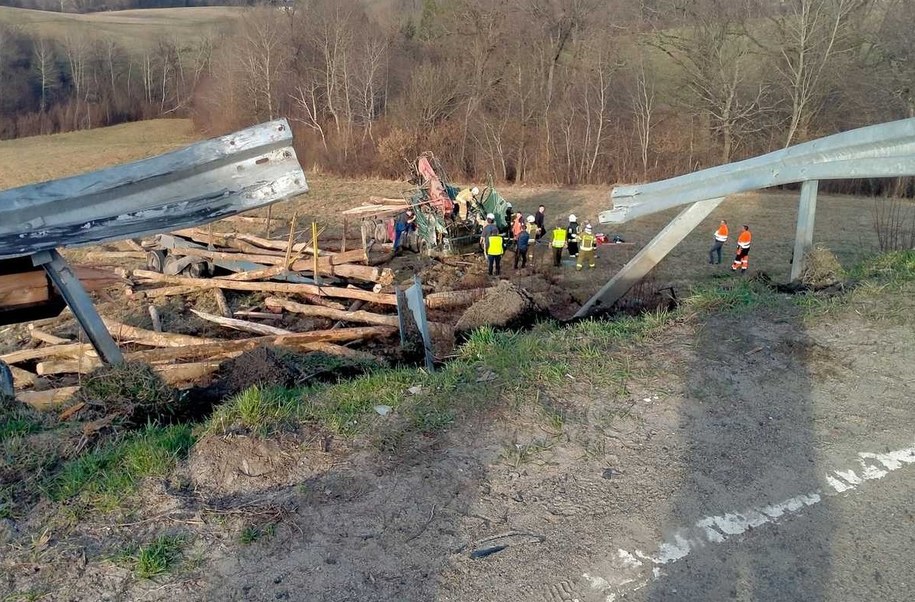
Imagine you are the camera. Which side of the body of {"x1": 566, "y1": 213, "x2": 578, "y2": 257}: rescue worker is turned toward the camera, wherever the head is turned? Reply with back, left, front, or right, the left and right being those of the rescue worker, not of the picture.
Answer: back

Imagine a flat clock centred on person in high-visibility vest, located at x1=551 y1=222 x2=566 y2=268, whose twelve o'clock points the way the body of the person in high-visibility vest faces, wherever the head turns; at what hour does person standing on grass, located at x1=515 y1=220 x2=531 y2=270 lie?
The person standing on grass is roughly at 8 o'clock from the person in high-visibility vest.

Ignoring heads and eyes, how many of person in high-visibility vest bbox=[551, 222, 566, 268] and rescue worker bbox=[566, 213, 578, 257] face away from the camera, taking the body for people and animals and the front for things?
2

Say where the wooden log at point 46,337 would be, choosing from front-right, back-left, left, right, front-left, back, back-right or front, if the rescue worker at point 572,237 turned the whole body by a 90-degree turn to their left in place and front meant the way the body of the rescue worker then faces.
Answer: front-left

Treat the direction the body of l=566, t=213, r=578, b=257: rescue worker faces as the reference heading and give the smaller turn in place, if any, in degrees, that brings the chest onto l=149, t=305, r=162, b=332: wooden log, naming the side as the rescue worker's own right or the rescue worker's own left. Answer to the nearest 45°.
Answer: approximately 135° to the rescue worker's own left

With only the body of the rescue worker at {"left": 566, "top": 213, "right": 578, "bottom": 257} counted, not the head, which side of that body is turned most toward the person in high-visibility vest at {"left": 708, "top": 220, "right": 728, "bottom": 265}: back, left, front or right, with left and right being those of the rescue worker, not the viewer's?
right

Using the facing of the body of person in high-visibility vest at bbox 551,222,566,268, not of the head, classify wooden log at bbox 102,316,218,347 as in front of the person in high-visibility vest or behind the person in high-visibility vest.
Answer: behind

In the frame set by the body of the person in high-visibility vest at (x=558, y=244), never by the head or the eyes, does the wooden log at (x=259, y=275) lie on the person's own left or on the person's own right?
on the person's own left

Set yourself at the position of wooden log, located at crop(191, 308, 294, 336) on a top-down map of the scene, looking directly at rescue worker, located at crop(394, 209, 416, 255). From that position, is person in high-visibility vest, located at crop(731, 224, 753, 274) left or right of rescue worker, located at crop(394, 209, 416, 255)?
right

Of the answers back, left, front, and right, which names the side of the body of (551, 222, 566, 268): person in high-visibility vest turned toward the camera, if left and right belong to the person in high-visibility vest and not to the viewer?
back

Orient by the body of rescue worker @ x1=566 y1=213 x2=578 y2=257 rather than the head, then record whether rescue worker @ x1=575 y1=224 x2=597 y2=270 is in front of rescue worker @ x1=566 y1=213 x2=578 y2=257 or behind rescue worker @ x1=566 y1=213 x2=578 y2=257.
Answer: behind

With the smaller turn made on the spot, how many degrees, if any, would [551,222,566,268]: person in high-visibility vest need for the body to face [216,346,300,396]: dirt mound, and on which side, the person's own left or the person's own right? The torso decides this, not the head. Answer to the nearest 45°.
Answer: approximately 180°
